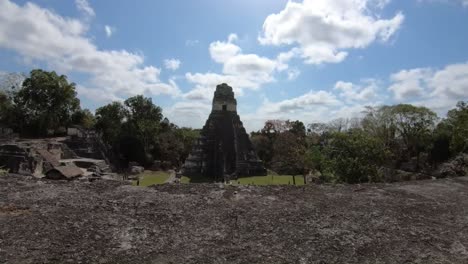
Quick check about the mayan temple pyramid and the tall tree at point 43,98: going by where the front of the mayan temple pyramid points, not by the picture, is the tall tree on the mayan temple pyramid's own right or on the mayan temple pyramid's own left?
on the mayan temple pyramid's own right

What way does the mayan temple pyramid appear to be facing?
toward the camera

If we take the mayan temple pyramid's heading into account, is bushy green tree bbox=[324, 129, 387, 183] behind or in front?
in front

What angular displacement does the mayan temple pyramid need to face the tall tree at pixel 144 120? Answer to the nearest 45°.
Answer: approximately 135° to its right
